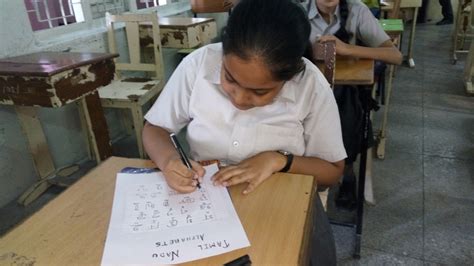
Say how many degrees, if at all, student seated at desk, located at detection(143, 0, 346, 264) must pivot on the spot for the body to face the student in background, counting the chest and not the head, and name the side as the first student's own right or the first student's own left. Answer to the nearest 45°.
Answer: approximately 135° to the first student's own left

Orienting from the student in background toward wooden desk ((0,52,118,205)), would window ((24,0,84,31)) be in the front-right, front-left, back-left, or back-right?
front-right

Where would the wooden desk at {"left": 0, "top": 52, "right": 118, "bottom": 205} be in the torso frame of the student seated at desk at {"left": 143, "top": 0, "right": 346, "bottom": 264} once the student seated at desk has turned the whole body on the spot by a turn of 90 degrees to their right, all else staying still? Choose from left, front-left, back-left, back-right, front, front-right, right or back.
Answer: front-right

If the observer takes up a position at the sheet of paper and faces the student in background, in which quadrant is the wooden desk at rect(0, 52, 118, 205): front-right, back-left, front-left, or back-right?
front-left

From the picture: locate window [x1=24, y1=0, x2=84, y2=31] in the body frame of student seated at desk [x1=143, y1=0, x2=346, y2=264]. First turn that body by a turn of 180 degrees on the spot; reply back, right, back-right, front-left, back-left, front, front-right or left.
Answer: front-left

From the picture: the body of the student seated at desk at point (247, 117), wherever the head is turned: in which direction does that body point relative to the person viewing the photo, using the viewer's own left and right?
facing the viewer
